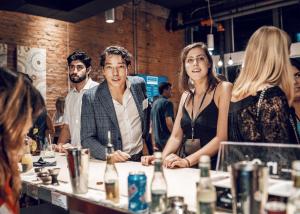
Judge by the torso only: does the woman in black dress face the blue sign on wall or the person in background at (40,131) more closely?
the person in background

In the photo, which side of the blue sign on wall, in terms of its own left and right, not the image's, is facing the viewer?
front

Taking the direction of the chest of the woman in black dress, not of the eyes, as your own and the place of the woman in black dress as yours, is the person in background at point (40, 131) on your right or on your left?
on your right

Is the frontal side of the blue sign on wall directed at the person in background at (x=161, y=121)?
yes

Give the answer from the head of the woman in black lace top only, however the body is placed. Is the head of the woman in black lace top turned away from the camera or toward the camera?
away from the camera

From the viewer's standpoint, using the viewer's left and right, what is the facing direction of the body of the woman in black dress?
facing the viewer and to the left of the viewer

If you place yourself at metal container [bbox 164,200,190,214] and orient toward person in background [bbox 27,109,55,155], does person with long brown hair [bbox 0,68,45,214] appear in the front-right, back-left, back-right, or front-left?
front-left

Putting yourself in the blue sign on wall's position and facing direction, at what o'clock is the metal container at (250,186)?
The metal container is roughly at 12 o'clock from the blue sign on wall.

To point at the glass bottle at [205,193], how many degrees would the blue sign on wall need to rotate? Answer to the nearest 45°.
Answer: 0° — it already faces it

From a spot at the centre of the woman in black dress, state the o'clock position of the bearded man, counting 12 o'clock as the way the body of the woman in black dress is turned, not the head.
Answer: The bearded man is roughly at 3 o'clock from the woman in black dress.

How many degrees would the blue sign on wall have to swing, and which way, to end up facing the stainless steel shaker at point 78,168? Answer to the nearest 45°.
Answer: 0° — it already faces it

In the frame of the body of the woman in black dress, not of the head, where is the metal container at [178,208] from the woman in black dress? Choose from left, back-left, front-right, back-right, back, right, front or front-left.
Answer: front-left

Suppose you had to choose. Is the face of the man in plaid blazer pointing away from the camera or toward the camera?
toward the camera

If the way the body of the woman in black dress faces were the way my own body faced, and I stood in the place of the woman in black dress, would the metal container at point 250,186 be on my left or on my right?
on my left

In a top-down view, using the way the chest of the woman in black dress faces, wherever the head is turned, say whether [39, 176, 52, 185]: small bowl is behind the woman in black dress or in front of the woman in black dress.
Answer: in front

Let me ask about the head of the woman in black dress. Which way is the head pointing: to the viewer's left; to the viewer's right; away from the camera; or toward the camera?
toward the camera

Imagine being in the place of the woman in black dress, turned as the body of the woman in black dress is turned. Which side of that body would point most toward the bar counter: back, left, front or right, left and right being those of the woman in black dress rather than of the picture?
front

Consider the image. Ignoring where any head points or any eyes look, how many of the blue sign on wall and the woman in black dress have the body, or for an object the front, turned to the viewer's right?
0

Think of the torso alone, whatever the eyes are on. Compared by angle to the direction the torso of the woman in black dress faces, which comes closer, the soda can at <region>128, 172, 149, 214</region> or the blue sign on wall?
the soda can
